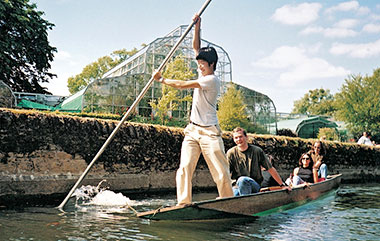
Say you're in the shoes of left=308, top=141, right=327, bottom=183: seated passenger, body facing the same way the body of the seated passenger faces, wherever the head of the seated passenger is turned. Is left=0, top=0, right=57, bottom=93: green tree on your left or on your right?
on your right

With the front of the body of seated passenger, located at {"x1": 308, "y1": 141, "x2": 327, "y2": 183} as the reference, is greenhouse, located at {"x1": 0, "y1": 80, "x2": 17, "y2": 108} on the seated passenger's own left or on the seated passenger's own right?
on the seated passenger's own right

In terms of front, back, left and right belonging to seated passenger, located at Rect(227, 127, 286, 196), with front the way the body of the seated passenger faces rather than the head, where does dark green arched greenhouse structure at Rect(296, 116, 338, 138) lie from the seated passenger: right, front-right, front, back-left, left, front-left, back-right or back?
back-right

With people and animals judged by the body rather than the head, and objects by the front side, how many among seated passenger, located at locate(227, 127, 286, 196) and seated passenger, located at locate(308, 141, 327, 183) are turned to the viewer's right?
0

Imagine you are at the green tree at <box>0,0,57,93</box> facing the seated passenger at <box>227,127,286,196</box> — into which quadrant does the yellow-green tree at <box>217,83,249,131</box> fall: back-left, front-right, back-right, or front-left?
front-left

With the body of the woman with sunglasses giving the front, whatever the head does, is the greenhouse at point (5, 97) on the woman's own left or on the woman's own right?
on the woman's own right

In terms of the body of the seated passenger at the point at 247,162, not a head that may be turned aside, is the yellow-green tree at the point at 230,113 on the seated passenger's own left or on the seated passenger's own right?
on the seated passenger's own right

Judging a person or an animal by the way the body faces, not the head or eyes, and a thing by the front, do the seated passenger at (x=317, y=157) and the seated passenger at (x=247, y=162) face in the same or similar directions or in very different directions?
same or similar directions

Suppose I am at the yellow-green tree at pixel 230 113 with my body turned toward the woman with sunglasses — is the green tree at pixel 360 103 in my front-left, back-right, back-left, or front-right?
back-left

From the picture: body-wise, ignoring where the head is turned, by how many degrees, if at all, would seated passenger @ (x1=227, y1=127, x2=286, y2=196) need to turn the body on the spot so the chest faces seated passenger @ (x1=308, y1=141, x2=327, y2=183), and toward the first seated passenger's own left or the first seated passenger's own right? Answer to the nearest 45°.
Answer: approximately 180°

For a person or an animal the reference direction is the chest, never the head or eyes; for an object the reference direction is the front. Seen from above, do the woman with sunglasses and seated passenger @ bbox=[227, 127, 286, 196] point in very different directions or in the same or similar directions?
same or similar directions

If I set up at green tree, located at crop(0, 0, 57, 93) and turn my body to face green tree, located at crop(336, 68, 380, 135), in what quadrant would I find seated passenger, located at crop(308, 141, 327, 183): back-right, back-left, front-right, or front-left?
front-right

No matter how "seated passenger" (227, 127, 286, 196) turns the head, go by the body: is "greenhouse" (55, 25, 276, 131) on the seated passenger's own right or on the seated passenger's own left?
on the seated passenger's own right

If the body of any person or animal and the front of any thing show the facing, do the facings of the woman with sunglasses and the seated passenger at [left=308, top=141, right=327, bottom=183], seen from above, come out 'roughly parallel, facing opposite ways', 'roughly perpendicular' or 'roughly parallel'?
roughly parallel

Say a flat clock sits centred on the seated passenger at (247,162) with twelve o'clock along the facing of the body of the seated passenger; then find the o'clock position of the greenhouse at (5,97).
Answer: The greenhouse is roughly at 3 o'clock from the seated passenger.
